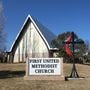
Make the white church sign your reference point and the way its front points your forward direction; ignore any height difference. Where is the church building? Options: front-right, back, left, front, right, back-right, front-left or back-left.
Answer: back

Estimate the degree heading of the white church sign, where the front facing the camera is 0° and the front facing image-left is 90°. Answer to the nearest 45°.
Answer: approximately 0°
